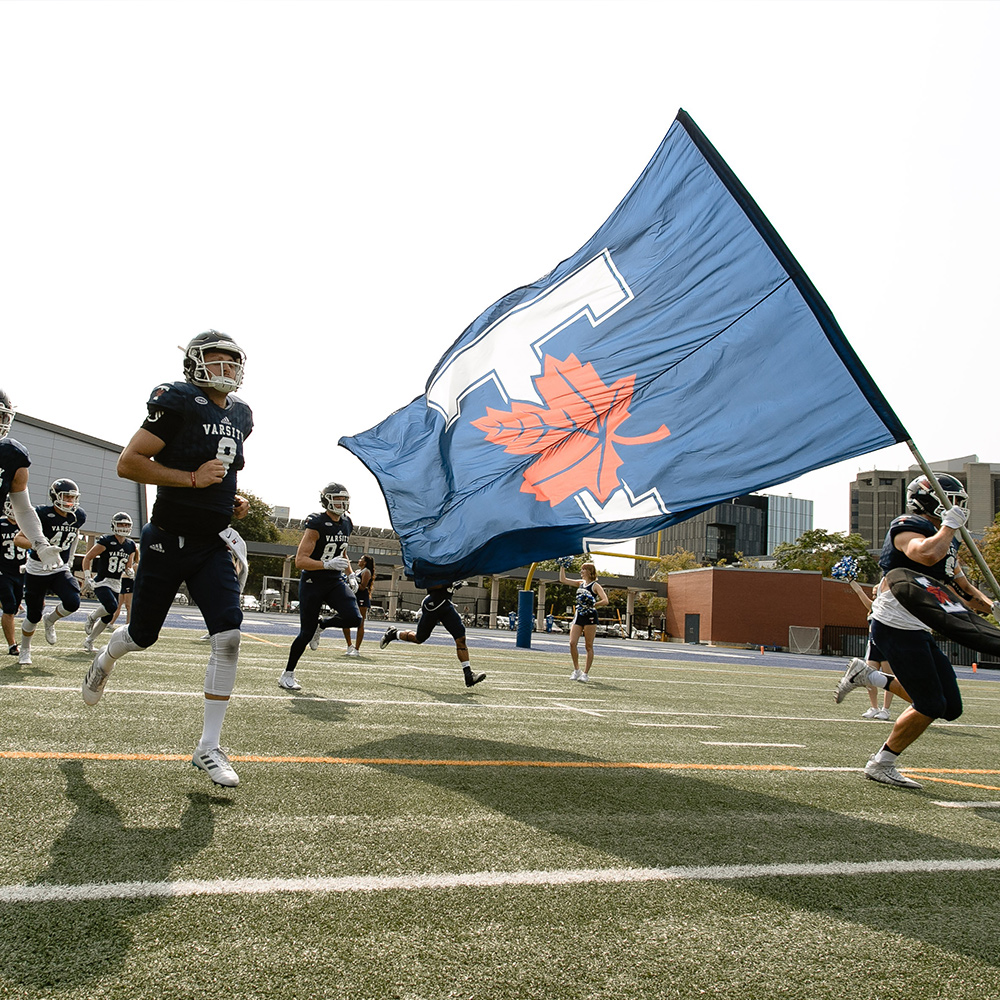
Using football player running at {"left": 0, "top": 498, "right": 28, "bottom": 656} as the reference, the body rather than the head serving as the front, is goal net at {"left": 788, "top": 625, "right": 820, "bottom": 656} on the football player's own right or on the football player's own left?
on the football player's own left

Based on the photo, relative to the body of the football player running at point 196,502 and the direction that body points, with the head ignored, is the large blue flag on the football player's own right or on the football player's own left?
on the football player's own left

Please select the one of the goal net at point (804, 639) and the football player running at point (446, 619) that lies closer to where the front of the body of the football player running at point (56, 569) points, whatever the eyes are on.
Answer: the football player running
